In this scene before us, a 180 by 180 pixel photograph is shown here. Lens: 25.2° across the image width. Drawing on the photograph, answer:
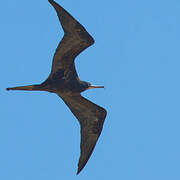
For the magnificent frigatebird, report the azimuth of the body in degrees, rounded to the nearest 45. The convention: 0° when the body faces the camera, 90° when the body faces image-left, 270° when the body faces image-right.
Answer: approximately 270°
